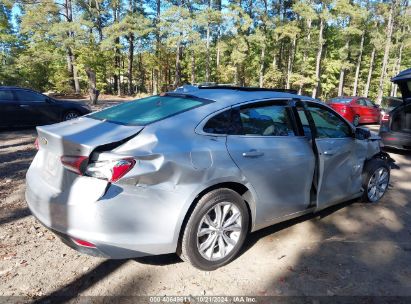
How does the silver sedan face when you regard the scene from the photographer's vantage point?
facing away from the viewer and to the right of the viewer

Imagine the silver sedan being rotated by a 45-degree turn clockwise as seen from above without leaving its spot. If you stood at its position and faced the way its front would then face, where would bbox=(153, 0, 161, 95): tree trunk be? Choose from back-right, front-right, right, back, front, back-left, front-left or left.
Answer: left

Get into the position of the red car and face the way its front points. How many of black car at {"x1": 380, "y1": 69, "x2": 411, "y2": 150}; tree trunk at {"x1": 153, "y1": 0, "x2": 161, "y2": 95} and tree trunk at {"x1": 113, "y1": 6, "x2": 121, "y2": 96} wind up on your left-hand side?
2

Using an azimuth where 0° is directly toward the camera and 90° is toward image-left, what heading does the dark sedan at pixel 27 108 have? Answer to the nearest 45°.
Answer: approximately 270°

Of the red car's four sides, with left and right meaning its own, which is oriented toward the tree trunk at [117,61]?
left

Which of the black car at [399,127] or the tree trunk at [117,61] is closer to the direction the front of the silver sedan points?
the black car

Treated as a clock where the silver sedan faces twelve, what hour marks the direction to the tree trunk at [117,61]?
The tree trunk is roughly at 10 o'clock from the silver sedan.

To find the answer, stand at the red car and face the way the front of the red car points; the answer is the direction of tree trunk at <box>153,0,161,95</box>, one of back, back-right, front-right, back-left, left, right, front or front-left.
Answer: left

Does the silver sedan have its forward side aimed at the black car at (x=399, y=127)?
yes

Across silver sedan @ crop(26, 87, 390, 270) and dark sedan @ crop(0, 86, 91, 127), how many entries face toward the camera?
0

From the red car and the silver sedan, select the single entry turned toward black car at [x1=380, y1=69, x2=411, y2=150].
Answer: the silver sedan

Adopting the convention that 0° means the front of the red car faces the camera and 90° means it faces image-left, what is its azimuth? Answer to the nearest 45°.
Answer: approximately 225°
